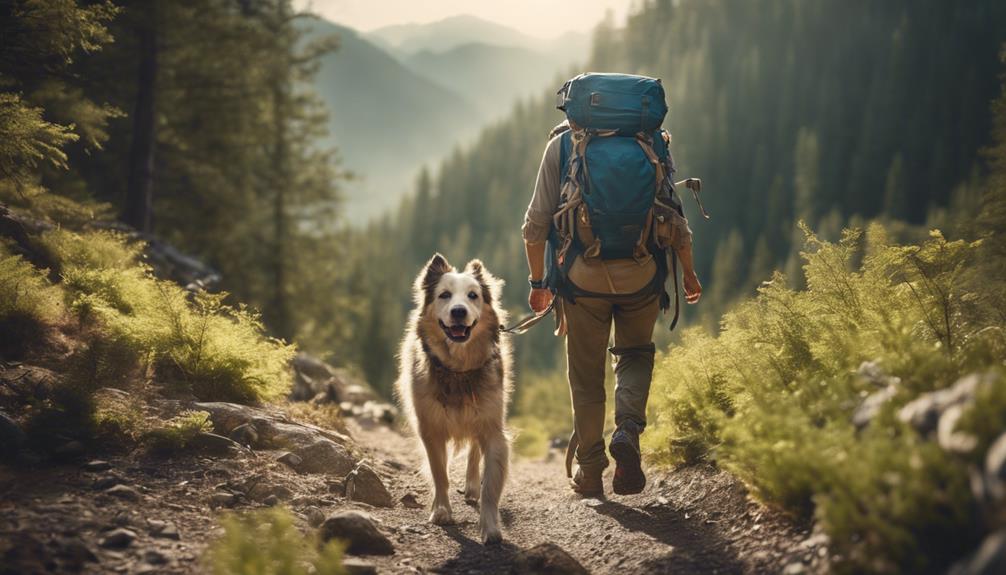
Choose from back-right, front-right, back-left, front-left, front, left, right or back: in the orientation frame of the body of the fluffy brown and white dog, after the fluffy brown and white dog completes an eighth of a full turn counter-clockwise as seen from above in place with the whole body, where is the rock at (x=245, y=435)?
back-right

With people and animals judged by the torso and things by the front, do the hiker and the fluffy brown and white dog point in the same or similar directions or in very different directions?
very different directions

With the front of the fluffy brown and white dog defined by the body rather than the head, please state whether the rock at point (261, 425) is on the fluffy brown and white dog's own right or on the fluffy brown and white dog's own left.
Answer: on the fluffy brown and white dog's own right

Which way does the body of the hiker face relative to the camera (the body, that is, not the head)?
away from the camera

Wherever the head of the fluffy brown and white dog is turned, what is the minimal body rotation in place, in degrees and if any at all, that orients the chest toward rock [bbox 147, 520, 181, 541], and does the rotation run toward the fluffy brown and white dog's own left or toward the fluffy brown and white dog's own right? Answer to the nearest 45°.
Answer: approximately 45° to the fluffy brown and white dog's own right

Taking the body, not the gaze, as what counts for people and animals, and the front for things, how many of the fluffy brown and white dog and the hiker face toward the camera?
1

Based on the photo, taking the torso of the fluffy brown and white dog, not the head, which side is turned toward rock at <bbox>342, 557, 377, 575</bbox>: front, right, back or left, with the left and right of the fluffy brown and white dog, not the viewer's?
front

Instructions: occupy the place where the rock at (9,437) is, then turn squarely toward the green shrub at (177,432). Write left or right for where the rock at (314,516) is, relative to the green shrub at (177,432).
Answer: right

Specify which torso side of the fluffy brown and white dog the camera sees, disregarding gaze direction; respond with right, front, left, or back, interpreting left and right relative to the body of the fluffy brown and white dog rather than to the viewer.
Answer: front

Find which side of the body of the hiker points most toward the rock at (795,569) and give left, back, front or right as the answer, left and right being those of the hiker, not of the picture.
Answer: back
